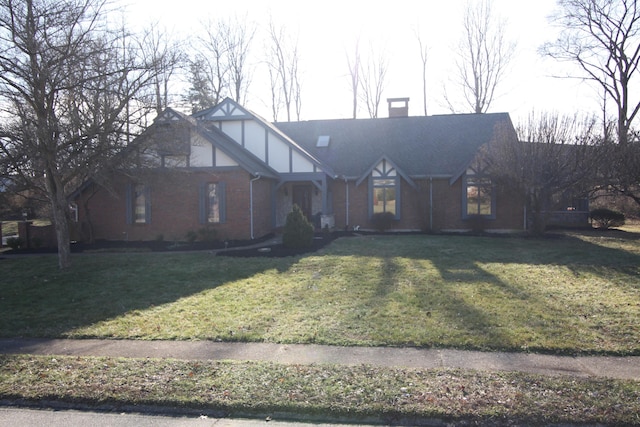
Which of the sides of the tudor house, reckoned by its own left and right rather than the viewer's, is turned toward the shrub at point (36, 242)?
right

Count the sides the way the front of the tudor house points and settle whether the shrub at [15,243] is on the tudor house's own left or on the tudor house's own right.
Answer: on the tudor house's own right

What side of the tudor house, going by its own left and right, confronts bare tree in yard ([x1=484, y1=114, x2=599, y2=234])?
left

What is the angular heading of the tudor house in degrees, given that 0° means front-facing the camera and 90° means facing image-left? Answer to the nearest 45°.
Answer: approximately 0°

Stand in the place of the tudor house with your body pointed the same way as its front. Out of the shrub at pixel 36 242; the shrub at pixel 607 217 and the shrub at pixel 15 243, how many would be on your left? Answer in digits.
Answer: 1

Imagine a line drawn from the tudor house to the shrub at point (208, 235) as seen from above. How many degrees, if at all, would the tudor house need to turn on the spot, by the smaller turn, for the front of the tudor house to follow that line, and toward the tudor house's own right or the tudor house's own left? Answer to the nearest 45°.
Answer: approximately 45° to the tudor house's own right

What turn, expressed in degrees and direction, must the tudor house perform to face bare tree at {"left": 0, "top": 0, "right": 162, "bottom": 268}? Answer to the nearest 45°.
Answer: approximately 45° to its right

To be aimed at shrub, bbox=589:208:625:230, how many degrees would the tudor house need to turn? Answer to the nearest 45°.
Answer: approximately 90° to its left

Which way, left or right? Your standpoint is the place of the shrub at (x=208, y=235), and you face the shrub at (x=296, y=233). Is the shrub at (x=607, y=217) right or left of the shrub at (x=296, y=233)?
left

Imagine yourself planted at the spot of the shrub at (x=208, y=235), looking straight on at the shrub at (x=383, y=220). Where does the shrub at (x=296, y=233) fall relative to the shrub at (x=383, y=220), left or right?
right
